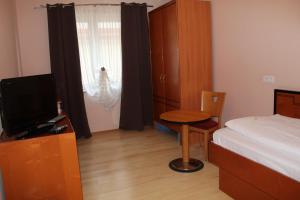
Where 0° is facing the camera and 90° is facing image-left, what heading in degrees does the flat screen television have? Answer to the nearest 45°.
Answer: approximately 315°

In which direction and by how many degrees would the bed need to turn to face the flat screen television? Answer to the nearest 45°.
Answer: approximately 45° to its right

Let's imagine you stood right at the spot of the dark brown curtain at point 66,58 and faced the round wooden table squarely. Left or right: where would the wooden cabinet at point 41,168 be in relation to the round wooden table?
right

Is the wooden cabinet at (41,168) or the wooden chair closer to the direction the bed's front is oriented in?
the wooden cabinet

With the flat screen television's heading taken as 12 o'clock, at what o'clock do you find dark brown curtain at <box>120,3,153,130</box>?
The dark brown curtain is roughly at 9 o'clock from the flat screen television.

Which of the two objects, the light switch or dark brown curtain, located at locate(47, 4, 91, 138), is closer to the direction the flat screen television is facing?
the light switch

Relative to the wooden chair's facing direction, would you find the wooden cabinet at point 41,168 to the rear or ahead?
ahead

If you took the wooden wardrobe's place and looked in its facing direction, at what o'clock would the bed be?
The bed is roughly at 10 o'clock from the wooden wardrobe.

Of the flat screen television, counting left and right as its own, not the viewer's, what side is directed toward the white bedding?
front

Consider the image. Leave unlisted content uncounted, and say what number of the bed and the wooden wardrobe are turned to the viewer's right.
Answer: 0
